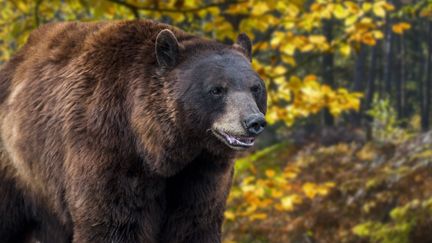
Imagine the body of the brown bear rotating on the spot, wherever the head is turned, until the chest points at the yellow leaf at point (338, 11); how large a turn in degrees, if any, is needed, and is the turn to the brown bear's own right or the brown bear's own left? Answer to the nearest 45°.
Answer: approximately 90° to the brown bear's own left

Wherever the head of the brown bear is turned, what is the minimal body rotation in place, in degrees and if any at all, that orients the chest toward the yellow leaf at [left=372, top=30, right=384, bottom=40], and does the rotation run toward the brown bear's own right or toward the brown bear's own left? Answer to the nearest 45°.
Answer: approximately 90° to the brown bear's own left

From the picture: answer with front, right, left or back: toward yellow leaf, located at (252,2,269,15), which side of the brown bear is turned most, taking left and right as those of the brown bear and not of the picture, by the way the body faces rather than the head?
left

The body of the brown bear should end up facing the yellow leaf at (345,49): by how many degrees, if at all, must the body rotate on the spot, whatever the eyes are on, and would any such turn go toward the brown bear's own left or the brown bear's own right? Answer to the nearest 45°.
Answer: approximately 90° to the brown bear's own left

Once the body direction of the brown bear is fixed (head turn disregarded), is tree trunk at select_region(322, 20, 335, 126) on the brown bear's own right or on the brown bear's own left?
on the brown bear's own left

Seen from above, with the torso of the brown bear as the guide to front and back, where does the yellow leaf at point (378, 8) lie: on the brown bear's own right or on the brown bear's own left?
on the brown bear's own left
